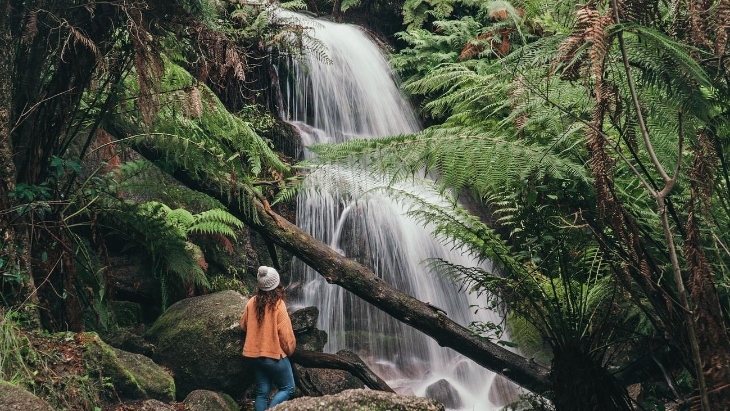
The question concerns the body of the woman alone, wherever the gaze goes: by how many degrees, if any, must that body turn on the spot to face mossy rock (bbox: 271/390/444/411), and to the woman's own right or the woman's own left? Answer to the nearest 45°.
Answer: approximately 135° to the woman's own right

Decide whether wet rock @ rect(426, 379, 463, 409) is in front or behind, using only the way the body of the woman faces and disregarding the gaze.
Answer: in front

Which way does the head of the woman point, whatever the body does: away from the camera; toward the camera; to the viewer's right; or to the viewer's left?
away from the camera

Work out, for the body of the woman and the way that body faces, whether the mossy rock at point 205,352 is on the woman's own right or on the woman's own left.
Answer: on the woman's own left

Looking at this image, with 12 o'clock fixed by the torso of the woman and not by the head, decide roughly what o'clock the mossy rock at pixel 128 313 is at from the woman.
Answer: The mossy rock is roughly at 9 o'clock from the woman.

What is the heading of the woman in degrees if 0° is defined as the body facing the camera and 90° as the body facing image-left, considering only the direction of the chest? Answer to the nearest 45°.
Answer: approximately 225°

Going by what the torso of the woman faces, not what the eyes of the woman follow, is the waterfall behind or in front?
in front
